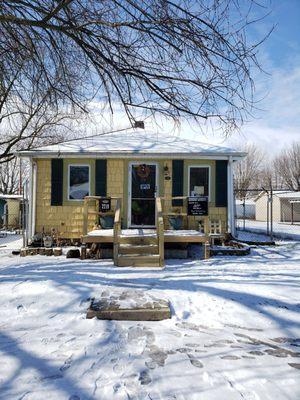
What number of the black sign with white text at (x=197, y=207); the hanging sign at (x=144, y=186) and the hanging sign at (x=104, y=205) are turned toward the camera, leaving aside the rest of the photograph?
3

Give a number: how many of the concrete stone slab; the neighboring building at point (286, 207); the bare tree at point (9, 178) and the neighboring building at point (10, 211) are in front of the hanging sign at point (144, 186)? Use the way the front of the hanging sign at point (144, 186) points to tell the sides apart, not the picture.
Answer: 1

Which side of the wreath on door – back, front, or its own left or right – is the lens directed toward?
front

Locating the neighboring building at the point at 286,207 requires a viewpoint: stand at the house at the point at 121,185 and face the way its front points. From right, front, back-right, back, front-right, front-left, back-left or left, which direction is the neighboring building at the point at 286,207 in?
back-left

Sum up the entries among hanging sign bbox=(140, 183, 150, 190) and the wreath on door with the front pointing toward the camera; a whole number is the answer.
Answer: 2

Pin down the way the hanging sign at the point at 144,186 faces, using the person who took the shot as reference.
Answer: facing the viewer

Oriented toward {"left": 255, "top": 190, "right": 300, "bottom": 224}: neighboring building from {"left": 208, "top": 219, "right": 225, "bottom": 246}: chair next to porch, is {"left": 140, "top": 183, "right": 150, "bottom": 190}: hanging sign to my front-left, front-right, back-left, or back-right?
back-left

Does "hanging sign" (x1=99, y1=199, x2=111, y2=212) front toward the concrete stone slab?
yes

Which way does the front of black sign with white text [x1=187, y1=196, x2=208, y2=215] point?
toward the camera

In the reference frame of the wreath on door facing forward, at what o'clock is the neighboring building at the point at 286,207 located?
The neighboring building is roughly at 7 o'clock from the wreath on door.

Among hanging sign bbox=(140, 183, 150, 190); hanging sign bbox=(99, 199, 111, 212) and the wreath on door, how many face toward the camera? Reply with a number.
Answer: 3

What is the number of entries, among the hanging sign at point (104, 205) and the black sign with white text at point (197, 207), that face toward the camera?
2

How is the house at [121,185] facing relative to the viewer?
toward the camera

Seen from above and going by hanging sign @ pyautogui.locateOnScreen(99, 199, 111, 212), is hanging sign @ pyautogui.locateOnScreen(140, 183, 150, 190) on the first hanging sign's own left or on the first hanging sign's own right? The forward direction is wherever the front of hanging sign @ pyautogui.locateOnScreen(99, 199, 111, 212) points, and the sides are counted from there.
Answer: on the first hanging sign's own left

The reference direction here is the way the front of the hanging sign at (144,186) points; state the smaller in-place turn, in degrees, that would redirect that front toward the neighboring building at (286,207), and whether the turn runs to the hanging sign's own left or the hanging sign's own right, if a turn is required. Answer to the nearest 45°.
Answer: approximately 135° to the hanging sign's own left

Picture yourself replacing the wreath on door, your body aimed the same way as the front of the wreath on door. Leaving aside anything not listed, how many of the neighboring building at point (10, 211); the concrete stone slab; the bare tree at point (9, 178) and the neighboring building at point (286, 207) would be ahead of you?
1

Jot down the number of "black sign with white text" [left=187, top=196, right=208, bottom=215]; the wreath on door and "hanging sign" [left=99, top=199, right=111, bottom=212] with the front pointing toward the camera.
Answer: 3

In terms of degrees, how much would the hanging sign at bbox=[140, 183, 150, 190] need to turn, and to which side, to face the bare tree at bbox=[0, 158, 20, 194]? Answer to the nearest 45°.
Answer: approximately 135° to its right
